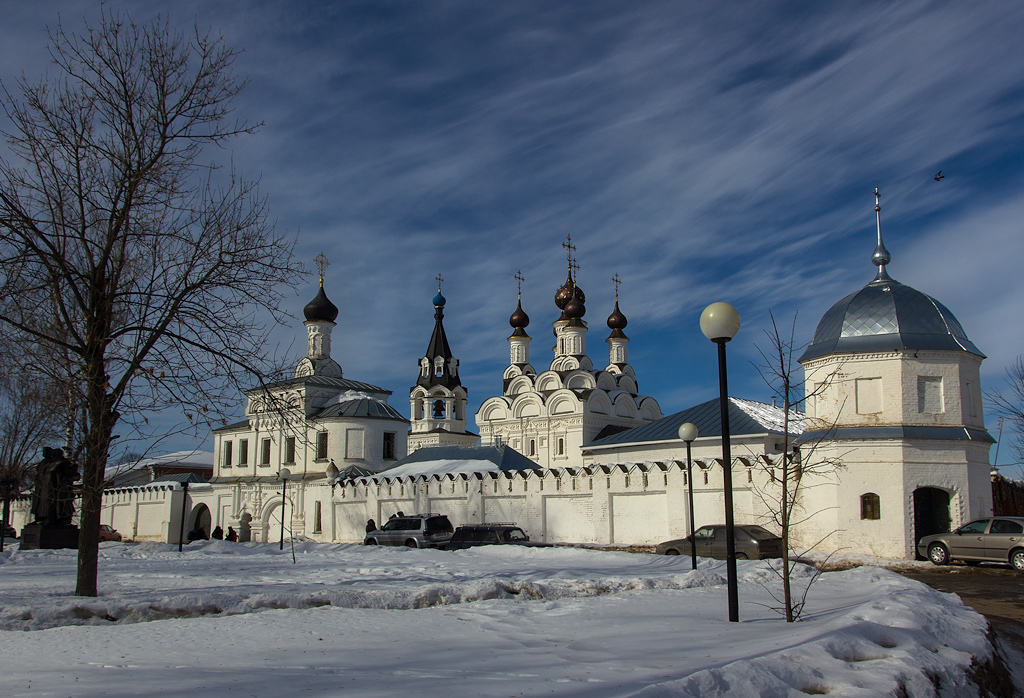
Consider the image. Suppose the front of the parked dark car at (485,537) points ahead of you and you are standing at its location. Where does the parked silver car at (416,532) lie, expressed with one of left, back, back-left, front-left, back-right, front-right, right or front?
back-left

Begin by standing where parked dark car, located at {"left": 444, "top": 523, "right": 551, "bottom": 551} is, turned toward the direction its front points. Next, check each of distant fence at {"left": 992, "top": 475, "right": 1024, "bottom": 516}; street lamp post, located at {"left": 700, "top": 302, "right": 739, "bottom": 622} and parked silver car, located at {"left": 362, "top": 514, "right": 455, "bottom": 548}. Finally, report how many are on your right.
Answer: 1

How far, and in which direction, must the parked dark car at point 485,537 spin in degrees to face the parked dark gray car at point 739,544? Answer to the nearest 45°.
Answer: approximately 45° to its right

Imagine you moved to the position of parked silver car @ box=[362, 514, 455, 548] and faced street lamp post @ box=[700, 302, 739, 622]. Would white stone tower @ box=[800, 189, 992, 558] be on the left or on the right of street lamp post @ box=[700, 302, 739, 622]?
left

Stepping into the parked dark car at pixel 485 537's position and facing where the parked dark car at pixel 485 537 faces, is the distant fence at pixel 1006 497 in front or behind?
in front

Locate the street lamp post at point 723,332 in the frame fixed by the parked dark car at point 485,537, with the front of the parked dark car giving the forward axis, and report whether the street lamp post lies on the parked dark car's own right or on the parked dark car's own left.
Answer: on the parked dark car's own right
